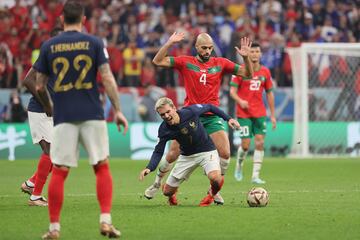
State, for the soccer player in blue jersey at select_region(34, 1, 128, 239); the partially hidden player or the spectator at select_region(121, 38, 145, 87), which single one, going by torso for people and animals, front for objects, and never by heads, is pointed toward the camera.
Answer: the spectator

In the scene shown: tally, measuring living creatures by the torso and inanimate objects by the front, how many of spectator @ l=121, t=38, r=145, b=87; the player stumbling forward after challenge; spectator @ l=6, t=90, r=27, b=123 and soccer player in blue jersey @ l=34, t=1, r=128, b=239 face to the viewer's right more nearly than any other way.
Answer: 0

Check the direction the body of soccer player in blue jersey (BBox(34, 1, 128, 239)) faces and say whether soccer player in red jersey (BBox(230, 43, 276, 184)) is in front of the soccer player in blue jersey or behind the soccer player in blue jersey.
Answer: in front

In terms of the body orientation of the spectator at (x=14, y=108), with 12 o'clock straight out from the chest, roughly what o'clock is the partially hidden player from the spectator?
The partially hidden player is roughly at 12 o'clock from the spectator.

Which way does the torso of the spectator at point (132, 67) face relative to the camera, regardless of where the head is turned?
toward the camera

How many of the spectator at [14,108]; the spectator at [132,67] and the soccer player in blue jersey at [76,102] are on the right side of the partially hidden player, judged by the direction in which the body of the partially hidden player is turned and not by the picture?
1

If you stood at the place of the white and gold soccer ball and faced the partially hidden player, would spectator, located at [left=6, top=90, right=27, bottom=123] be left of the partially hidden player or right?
right

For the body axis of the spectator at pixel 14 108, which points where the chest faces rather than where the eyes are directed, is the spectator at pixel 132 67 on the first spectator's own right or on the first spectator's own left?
on the first spectator's own left

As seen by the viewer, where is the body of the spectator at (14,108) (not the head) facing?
toward the camera

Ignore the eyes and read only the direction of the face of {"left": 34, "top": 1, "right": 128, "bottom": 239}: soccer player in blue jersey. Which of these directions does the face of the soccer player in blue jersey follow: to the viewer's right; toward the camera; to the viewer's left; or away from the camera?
away from the camera

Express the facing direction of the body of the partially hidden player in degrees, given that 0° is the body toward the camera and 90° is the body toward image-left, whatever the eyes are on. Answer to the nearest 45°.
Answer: approximately 270°

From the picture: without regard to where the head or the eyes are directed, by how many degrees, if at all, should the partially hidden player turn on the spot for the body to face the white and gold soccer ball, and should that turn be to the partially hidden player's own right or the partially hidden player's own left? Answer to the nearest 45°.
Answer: approximately 45° to the partially hidden player's own right

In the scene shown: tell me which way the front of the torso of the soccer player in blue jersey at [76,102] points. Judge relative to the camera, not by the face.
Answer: away from the camera

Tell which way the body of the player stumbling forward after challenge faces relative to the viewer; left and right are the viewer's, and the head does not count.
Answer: facing the viewer
